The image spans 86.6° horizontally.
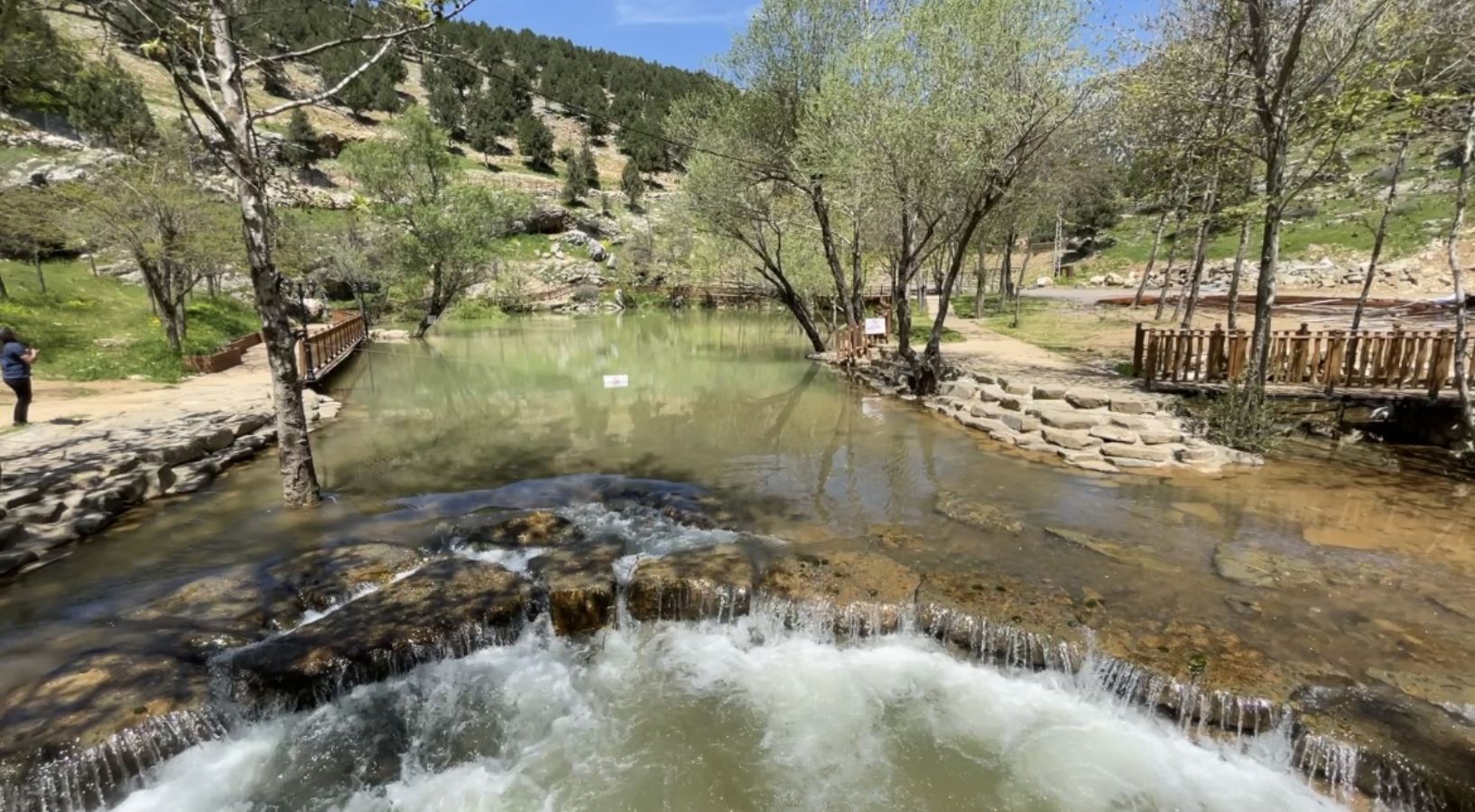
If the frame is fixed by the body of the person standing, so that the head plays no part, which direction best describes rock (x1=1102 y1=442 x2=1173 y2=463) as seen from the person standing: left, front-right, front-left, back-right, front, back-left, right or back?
front-right

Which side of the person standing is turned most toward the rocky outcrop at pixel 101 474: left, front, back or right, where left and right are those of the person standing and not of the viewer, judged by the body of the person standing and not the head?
right

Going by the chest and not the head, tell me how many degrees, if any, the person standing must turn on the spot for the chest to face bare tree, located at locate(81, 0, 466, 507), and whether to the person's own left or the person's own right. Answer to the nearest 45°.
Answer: approximately 90° to the person's own right

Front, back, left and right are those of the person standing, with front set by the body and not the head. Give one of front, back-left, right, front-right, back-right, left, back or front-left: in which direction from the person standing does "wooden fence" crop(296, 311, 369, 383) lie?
front-left

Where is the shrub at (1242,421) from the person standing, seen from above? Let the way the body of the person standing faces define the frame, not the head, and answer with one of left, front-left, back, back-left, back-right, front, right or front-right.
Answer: front-right

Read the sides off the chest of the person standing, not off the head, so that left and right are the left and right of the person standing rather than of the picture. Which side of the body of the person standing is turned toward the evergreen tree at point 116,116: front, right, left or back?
left

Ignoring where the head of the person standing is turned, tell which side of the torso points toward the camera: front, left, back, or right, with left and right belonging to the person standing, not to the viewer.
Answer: right

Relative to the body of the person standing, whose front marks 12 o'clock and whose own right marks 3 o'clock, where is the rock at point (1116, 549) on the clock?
The rock is roughly at 2 o'clock from the person standing.

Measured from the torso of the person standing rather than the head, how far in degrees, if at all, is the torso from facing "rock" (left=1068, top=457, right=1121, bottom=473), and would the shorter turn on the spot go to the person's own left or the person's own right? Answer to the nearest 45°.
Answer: approximately 45° to the person's own right

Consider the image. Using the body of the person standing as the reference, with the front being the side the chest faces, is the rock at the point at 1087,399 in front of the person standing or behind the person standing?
in front

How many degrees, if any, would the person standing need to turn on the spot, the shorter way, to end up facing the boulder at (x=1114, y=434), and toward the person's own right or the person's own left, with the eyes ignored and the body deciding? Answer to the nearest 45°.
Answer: approximately 45° to the person's own right

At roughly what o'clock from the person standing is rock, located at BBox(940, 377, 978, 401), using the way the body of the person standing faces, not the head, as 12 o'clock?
The rock is roughly at 1 o'clock from the person standing.

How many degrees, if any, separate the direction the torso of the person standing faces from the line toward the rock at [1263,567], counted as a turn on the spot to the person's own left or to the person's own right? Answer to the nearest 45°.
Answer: approximately 45° to the person's own right

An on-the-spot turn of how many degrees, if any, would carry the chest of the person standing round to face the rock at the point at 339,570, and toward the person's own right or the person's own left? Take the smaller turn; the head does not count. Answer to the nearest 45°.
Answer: approximately 90° to the person's own right
